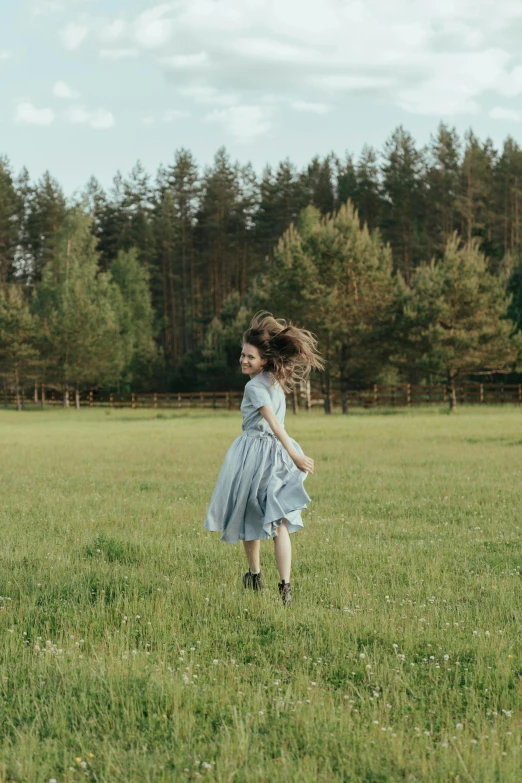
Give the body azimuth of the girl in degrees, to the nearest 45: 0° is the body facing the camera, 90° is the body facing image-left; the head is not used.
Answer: approximately 135°

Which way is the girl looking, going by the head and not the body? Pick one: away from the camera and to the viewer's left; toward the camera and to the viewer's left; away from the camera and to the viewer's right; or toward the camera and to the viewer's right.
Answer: toward the camera and to the viewer's left
